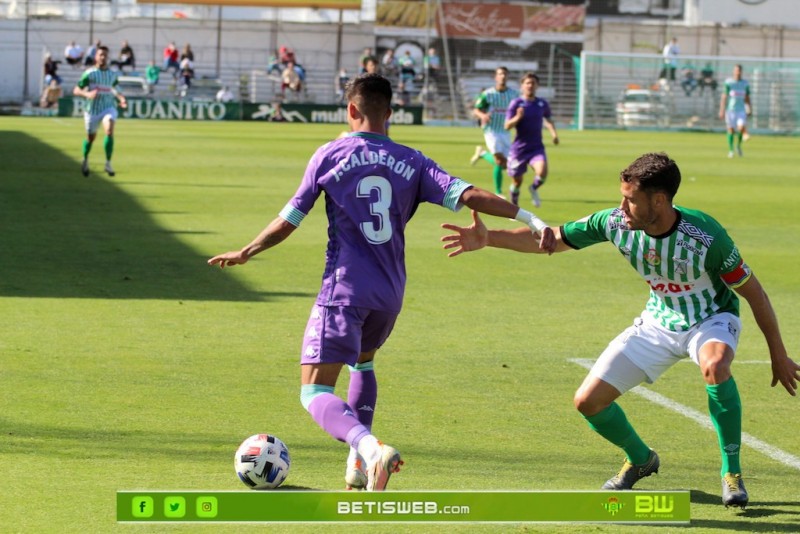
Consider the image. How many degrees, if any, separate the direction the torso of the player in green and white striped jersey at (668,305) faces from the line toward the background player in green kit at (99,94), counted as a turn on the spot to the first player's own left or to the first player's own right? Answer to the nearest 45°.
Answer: approximately 90° to the first player's own right

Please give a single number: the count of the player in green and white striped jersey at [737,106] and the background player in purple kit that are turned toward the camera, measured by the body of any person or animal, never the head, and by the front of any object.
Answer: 2

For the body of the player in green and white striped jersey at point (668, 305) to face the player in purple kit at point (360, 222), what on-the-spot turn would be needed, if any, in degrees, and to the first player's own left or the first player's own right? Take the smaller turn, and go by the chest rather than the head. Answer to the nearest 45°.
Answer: approximately 45° to the first player's own right

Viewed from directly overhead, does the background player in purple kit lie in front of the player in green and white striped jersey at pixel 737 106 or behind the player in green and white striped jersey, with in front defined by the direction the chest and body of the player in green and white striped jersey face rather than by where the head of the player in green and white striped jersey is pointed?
in front

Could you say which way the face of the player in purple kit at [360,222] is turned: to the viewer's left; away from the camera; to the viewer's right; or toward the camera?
away from the camera

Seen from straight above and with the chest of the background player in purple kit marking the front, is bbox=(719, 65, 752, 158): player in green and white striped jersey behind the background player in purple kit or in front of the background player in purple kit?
behind

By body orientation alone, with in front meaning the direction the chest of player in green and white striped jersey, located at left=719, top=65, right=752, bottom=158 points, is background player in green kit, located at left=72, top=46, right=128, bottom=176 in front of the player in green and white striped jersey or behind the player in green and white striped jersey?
in front

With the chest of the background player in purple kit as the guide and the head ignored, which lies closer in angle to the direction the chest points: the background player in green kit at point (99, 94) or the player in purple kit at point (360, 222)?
the player in purple kit
